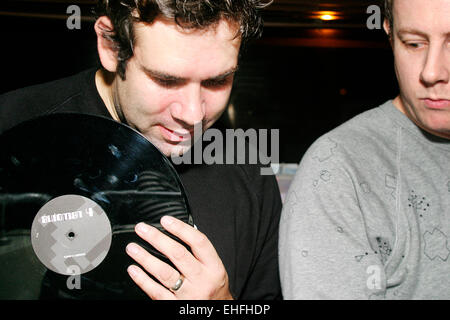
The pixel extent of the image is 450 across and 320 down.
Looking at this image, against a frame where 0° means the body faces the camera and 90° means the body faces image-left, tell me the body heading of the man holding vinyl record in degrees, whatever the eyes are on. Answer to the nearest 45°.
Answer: approximately 0°
